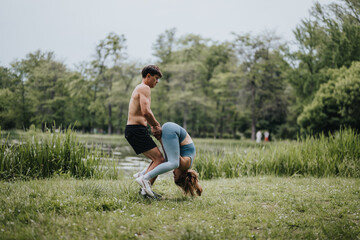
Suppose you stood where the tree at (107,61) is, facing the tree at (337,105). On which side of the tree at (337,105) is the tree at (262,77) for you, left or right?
left

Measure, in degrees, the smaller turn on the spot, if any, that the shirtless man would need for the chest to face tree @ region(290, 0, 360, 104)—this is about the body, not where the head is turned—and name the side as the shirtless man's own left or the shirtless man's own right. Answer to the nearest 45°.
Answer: approximately 45° to the shirtless man's own left

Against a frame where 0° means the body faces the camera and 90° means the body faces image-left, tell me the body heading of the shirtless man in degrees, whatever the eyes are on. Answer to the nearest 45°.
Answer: approximately 270°

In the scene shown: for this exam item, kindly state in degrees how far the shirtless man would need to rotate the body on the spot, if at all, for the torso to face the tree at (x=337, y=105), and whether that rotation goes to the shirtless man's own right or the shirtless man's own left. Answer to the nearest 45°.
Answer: approximately 45° to the shirtless man's own left

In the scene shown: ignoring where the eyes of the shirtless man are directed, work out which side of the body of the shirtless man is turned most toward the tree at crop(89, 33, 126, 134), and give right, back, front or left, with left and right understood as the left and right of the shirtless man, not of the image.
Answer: left

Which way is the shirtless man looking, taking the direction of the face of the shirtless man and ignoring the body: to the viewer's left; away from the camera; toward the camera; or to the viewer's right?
to the viewer's right
